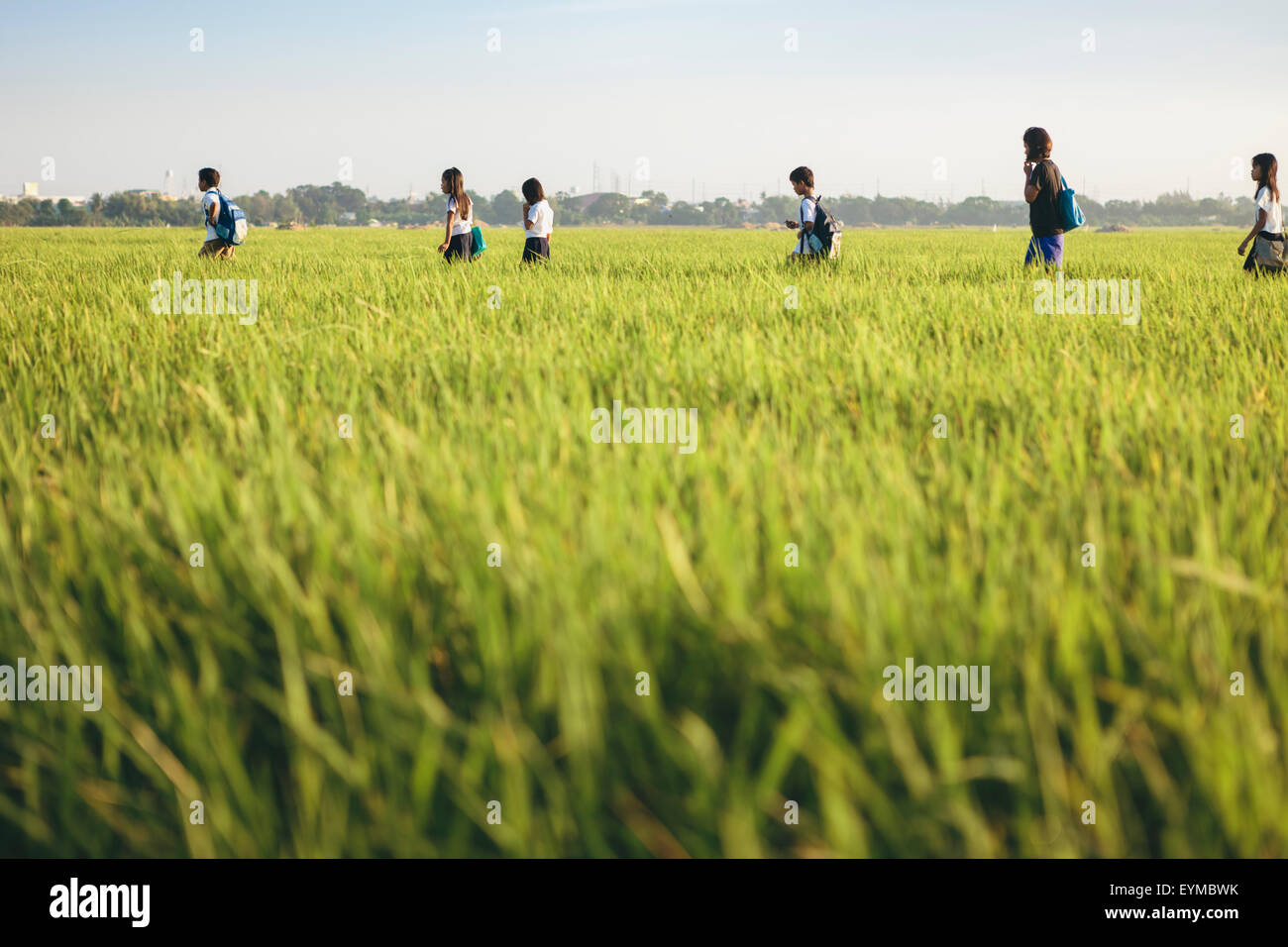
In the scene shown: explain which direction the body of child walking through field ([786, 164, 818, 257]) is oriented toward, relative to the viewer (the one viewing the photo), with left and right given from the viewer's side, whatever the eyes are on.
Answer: facing to the left of the viewer

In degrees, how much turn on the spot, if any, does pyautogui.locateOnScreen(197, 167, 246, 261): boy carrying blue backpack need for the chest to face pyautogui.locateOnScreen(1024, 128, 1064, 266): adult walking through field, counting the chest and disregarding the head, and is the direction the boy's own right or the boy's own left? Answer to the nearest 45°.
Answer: approximately 135° to the boy's own left

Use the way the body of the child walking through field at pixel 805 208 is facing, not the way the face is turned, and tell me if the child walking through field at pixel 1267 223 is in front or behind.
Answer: behind

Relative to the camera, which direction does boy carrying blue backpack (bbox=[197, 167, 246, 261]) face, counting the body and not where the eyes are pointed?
to the viewer's left

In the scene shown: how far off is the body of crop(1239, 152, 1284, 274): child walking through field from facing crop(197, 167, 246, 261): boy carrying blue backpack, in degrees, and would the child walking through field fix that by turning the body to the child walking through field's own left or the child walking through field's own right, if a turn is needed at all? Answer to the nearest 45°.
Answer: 0° — they already face them

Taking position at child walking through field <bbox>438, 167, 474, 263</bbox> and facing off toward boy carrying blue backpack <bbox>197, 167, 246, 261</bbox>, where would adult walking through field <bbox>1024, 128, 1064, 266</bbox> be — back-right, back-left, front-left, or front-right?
back-left

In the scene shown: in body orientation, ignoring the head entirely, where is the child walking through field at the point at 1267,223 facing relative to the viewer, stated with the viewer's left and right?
facing to the left of the viewer
